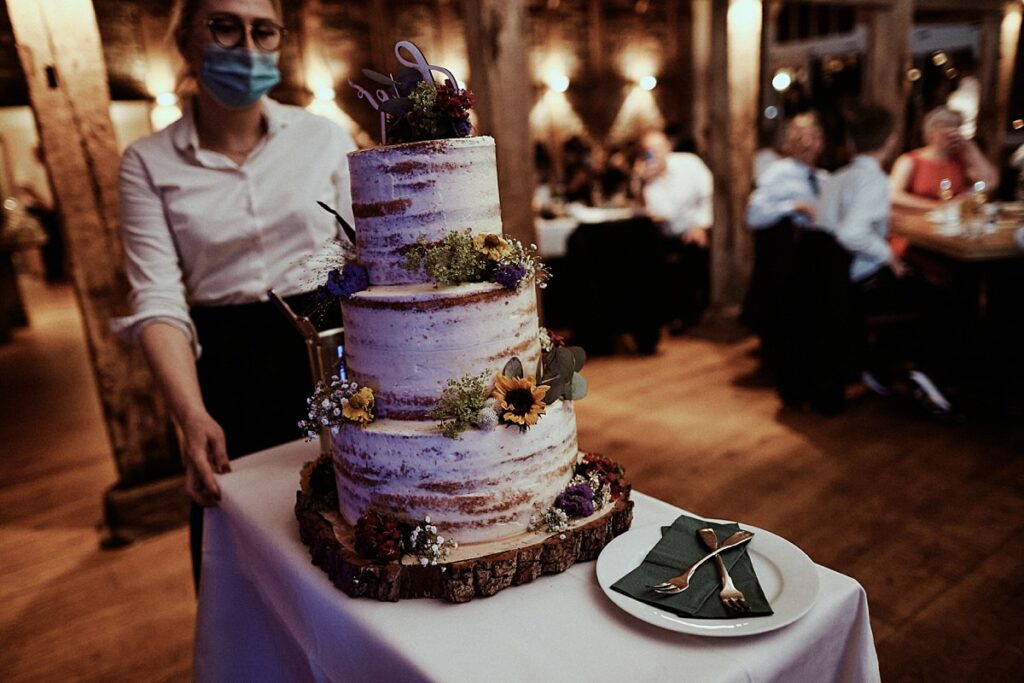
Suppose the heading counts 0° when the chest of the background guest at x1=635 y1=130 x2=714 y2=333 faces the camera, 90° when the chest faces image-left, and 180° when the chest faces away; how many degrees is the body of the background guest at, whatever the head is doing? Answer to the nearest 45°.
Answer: approximately 45°

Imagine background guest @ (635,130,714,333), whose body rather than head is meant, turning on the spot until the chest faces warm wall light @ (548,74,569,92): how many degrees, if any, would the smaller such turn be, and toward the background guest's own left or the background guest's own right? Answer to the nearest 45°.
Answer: approximately 135° to the background guest's own right

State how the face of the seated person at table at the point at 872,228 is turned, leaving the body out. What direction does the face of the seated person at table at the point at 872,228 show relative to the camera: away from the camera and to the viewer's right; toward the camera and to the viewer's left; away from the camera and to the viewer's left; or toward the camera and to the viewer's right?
away from the camera and to the viewer's right

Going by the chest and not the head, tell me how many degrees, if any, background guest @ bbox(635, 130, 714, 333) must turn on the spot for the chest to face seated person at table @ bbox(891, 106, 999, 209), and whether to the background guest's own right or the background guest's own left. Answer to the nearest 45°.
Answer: approximately 135° to the background guest's own left

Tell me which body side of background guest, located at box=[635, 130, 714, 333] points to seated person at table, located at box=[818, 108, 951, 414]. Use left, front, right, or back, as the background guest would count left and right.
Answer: left

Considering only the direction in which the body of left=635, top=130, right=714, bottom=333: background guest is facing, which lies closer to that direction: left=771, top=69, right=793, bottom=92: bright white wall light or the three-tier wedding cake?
the three-tier wedding cake

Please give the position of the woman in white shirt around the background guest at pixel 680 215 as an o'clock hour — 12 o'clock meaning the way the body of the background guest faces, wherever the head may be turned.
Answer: The woman in white shirt is roughly at 11 o'clock from the background guest.

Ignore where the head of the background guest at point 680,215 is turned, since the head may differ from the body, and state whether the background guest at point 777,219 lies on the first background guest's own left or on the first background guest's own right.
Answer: on the first background guest's own left

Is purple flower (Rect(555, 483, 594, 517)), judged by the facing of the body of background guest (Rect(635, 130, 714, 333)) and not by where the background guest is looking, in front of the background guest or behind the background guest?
in front

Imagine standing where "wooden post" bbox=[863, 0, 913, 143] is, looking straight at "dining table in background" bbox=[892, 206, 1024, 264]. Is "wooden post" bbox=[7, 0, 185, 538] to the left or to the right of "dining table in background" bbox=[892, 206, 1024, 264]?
right

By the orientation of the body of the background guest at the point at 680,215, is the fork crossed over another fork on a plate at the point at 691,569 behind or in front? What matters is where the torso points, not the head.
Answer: in front
